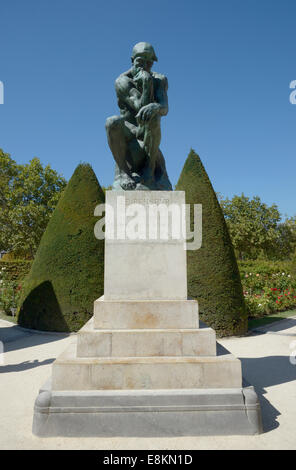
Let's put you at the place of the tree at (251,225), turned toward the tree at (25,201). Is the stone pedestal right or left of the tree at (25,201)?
left

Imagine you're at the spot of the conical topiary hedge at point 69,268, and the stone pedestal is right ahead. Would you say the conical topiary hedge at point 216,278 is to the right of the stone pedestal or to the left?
left

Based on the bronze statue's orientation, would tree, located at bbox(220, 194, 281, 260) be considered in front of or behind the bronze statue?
behind

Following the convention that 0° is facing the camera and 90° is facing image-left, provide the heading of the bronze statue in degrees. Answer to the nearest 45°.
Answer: approximately 0°

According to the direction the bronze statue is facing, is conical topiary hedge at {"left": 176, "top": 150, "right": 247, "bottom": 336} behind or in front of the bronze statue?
behind

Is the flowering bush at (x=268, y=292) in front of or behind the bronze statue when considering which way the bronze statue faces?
behind
